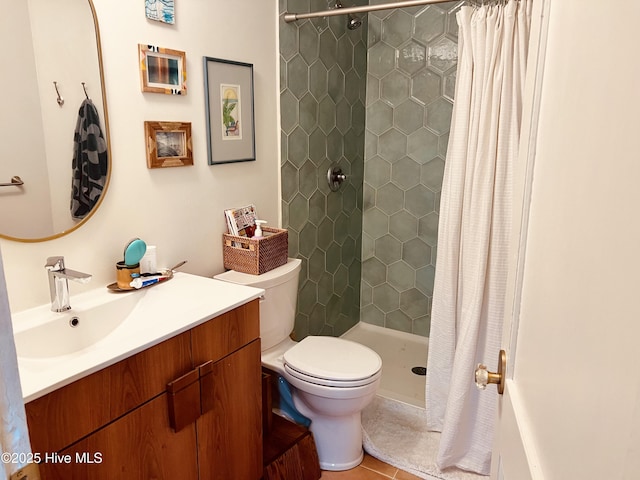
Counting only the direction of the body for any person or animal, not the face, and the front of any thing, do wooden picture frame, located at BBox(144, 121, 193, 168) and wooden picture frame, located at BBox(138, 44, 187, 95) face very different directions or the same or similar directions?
same or similar directions

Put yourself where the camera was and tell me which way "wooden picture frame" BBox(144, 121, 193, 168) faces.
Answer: facing the viewer and to the right of the viewer

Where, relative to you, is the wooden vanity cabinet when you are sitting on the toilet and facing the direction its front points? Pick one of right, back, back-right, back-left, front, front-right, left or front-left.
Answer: right

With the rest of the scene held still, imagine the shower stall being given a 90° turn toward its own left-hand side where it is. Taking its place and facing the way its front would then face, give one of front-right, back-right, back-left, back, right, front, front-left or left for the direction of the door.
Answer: front-right

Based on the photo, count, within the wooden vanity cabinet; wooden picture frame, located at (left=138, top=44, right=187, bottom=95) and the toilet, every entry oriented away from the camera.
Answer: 0

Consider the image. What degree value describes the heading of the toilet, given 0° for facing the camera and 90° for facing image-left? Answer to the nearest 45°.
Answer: approximately 315°

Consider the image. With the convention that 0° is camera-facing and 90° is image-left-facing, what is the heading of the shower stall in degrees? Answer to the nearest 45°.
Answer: approximately 45°

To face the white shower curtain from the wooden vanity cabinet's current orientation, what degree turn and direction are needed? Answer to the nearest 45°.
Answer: approximately 45° to its left

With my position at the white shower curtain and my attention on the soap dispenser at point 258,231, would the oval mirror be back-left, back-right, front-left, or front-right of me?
front-left

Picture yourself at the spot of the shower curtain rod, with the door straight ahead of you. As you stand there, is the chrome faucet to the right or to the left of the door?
right

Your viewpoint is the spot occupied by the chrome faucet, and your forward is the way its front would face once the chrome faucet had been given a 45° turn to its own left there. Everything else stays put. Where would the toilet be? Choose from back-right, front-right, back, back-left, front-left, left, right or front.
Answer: front
